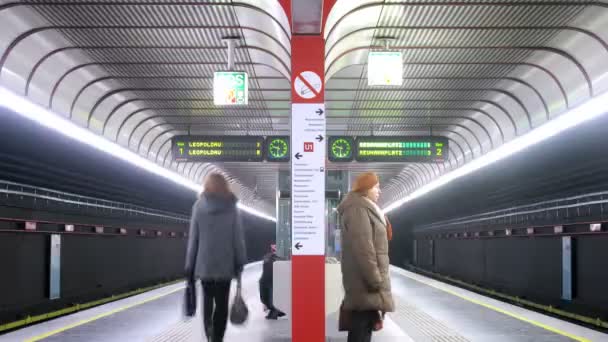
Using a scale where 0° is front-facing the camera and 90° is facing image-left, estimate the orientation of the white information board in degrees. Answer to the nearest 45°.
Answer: approximately 0°

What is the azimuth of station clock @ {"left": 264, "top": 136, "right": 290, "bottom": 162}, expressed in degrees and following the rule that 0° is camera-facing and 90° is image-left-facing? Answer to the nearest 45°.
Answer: approximately 0°

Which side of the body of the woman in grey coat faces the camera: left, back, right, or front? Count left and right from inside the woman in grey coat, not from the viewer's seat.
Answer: back

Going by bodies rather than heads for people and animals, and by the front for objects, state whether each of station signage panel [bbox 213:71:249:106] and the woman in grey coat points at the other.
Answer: yes

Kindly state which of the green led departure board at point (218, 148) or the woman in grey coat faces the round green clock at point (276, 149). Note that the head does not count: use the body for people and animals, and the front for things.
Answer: the woman in grey coat

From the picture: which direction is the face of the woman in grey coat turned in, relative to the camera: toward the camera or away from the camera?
away from the camera

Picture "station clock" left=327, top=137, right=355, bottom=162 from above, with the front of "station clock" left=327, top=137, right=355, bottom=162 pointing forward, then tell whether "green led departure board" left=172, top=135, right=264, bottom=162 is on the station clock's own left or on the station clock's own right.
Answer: on the station clock's own right
